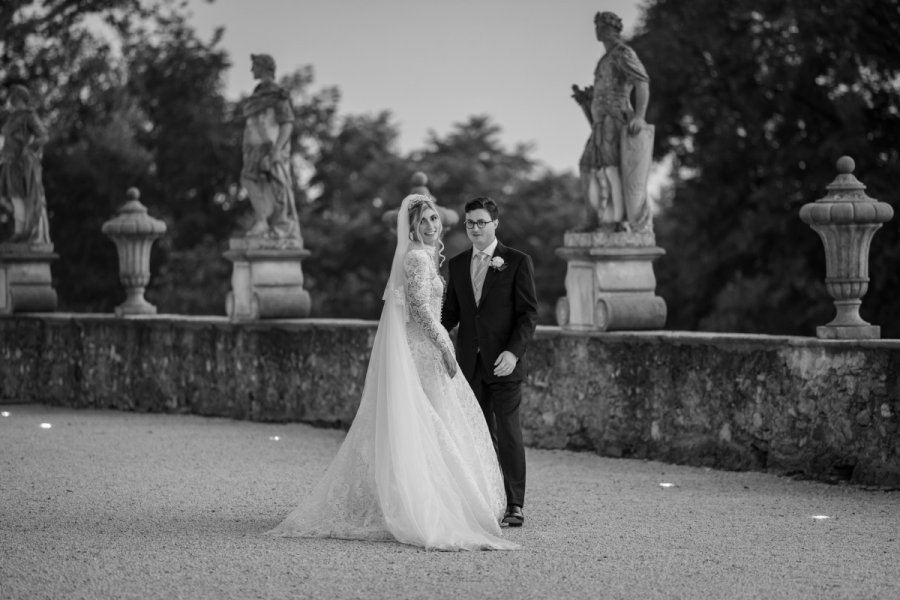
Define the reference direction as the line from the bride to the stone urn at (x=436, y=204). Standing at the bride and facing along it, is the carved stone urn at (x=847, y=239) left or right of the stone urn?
right

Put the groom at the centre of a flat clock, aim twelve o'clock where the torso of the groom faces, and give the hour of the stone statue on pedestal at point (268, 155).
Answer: The stone statue on pedestal is roughly at 4 o'clock from the groom.

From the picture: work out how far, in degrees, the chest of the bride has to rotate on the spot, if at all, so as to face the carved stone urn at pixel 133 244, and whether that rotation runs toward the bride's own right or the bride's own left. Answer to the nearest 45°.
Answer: approximately 90° to the bride's own left

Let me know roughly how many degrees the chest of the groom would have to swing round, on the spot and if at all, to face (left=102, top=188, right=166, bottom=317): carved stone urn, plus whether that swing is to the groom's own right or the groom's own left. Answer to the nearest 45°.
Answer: approximately 90° to the groom's own right

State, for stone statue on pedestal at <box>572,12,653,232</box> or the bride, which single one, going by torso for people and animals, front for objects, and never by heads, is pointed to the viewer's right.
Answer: the bride

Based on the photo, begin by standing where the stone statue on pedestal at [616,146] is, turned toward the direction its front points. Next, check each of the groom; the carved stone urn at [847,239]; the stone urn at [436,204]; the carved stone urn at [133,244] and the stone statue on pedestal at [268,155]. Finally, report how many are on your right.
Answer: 3

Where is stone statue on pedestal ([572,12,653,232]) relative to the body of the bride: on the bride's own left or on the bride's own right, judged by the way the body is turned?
on the bride's own left

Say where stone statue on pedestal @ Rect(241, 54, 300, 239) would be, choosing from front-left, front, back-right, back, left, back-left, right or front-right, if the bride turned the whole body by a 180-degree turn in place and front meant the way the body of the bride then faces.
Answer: right

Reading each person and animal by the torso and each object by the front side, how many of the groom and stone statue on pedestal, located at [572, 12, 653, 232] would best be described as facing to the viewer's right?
0

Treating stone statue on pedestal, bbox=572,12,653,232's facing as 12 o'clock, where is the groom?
The groom is roughly at 11 o'clock from the stone statue on pedestal.

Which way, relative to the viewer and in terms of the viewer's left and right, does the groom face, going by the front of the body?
facing the viewer and to the left of the viewer

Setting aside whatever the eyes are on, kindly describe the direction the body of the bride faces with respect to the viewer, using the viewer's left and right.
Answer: facing to the right of the viewer

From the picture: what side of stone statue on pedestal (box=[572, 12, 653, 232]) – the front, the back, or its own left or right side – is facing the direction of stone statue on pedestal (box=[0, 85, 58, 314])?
right

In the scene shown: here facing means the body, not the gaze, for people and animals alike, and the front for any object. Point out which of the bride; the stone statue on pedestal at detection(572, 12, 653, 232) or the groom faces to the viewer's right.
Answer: the bride
